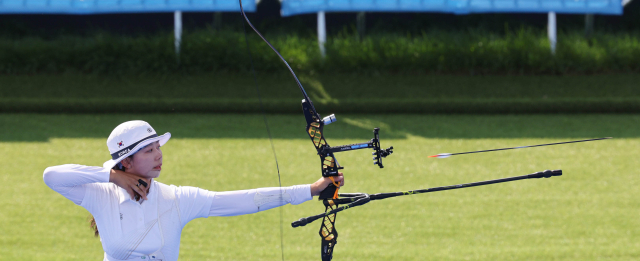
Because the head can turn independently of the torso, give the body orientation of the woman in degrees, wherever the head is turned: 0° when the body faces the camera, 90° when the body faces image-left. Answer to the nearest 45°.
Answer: approximately 0°

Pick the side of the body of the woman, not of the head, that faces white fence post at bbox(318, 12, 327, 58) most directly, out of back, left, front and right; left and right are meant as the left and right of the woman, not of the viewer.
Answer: back

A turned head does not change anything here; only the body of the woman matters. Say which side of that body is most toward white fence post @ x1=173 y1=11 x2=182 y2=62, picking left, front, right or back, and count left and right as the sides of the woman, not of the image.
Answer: back

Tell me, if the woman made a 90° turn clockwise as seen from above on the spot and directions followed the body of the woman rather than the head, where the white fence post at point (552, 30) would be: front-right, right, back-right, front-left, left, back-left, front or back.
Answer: back-right
